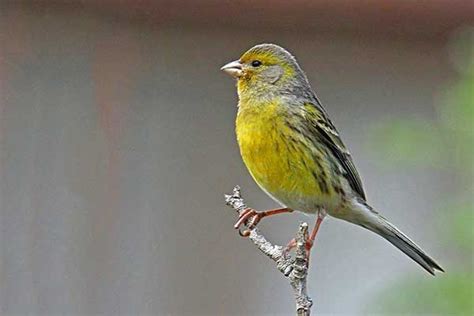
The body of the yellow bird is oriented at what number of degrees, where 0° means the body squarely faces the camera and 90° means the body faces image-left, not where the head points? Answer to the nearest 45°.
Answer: approximately 90°
